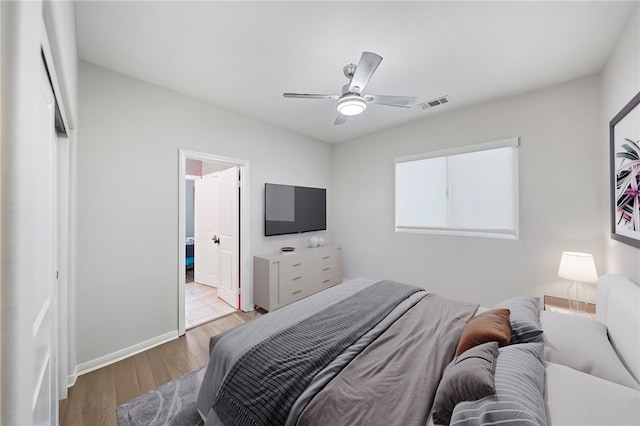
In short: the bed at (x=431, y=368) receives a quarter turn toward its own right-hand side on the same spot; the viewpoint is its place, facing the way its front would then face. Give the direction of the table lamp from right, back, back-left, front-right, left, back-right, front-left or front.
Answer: front-right

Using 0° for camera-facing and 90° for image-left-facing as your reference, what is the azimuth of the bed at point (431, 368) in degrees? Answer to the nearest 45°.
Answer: approximately 90°

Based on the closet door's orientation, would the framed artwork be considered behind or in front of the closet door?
in front

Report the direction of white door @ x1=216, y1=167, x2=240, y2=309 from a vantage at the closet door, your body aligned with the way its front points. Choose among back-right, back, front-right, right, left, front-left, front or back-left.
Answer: front-left

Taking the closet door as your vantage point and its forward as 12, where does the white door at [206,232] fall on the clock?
The white door is roughly at 10 o'clock from the closet door.

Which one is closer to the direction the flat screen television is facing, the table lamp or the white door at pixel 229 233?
the table lamp

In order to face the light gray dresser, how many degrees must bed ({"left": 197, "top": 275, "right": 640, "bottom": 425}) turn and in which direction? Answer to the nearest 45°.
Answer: approximately 45° to its right

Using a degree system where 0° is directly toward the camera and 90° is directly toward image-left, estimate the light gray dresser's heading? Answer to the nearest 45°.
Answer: approximately 315°

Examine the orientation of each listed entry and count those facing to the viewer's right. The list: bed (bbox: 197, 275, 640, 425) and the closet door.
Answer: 1

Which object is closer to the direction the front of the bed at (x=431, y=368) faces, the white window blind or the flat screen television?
the flat screen television
